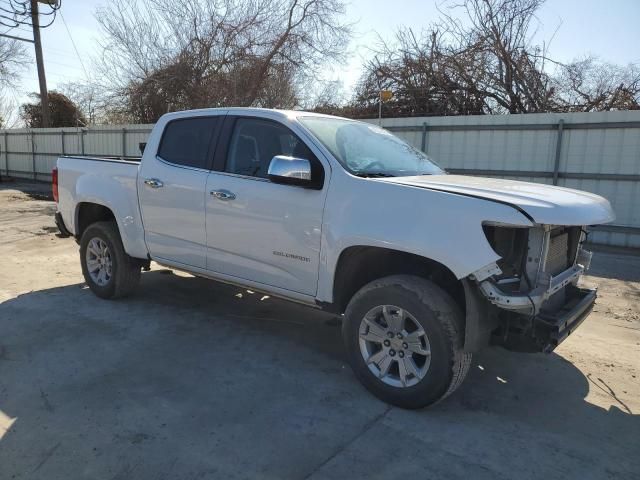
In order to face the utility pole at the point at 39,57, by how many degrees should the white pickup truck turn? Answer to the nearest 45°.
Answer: approximately 180°

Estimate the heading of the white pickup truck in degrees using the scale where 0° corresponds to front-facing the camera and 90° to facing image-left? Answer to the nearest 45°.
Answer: approximately 315°

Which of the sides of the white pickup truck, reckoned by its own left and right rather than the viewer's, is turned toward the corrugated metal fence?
left

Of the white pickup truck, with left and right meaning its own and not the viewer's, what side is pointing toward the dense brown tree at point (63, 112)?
back
